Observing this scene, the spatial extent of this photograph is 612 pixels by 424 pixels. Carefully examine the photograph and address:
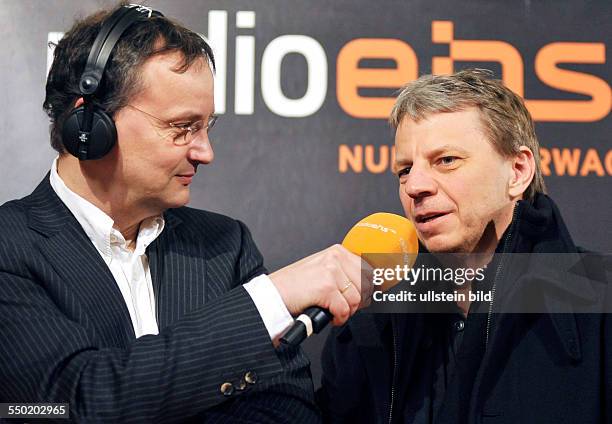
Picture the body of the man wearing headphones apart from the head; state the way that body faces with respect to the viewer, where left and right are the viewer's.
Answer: facing the viewer and to the right of the viewer

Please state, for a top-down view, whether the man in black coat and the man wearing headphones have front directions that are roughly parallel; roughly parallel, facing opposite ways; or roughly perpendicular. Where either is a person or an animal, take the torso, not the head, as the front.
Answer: roughly perpendicular

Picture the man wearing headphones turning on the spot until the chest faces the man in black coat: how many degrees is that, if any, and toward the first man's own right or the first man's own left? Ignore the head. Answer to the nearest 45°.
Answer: approximately 45° to the first man's own left

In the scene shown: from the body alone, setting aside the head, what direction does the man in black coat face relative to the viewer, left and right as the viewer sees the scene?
facing the viewer and to the left of the viewer

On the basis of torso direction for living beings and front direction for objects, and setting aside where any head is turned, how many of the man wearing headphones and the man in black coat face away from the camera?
0

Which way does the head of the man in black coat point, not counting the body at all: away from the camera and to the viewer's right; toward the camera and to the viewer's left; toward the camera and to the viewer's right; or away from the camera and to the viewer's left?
toward the camera and to the viewer's left
